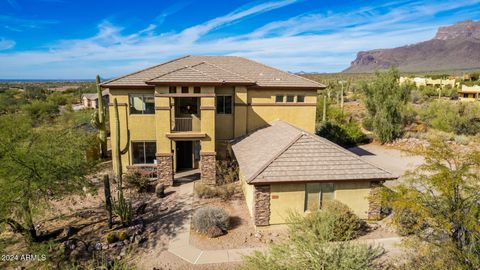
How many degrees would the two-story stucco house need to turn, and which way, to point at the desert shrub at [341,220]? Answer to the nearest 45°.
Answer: approximately 45° to its left

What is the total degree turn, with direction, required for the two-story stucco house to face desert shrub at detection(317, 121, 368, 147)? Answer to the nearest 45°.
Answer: approximately 135° to its left

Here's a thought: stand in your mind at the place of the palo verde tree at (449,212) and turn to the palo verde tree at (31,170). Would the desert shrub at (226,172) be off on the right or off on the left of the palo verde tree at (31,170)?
right

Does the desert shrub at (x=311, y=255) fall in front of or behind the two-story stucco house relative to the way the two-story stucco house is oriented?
in front

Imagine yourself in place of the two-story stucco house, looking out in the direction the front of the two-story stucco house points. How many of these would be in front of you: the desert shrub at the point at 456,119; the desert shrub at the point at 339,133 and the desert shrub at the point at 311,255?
1

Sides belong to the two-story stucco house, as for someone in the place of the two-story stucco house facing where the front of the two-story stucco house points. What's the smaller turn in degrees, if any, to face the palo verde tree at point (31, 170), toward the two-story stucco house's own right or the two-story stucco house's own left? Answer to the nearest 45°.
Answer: approximately 45° to the two-story stucco house's own right

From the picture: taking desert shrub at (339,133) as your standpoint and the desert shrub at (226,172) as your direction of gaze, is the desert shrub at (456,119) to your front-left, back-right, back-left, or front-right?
back-left

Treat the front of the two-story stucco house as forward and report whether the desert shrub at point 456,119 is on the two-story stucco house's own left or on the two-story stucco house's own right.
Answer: on the two-story stucco house's own left

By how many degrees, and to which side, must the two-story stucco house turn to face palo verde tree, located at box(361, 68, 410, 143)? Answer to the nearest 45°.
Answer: approximately 135° to its left

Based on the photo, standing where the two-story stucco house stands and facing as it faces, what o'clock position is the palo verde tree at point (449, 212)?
The palo verde tree is roughly at 11 o'clock from the two-story stucco house.

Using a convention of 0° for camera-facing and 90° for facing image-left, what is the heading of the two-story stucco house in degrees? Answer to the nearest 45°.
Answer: approximately 0°
